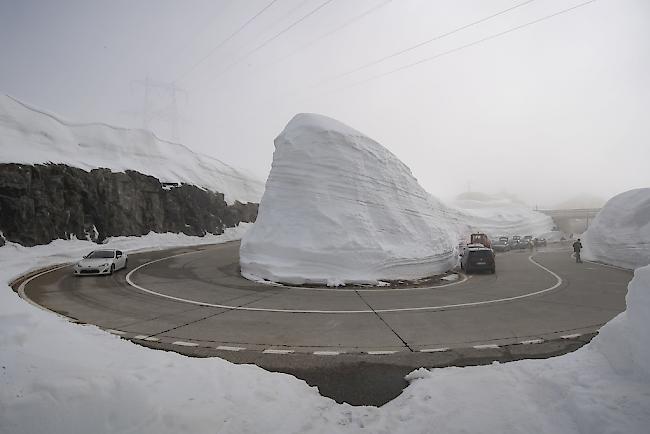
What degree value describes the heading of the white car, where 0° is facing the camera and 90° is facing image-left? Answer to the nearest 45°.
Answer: approximately 45°

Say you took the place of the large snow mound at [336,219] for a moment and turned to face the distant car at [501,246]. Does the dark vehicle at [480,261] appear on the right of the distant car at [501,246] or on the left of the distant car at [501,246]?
right

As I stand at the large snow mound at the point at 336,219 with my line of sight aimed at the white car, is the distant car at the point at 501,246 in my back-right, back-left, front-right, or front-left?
back-right

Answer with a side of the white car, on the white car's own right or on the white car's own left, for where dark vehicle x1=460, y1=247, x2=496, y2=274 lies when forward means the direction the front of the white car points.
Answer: on the white car's own left

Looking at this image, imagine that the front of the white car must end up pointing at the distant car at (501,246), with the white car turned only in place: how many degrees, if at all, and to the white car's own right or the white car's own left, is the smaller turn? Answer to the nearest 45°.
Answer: approximately 135° to the white car's own left

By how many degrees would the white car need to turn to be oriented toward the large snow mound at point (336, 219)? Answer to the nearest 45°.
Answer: approximately 90° to its left
